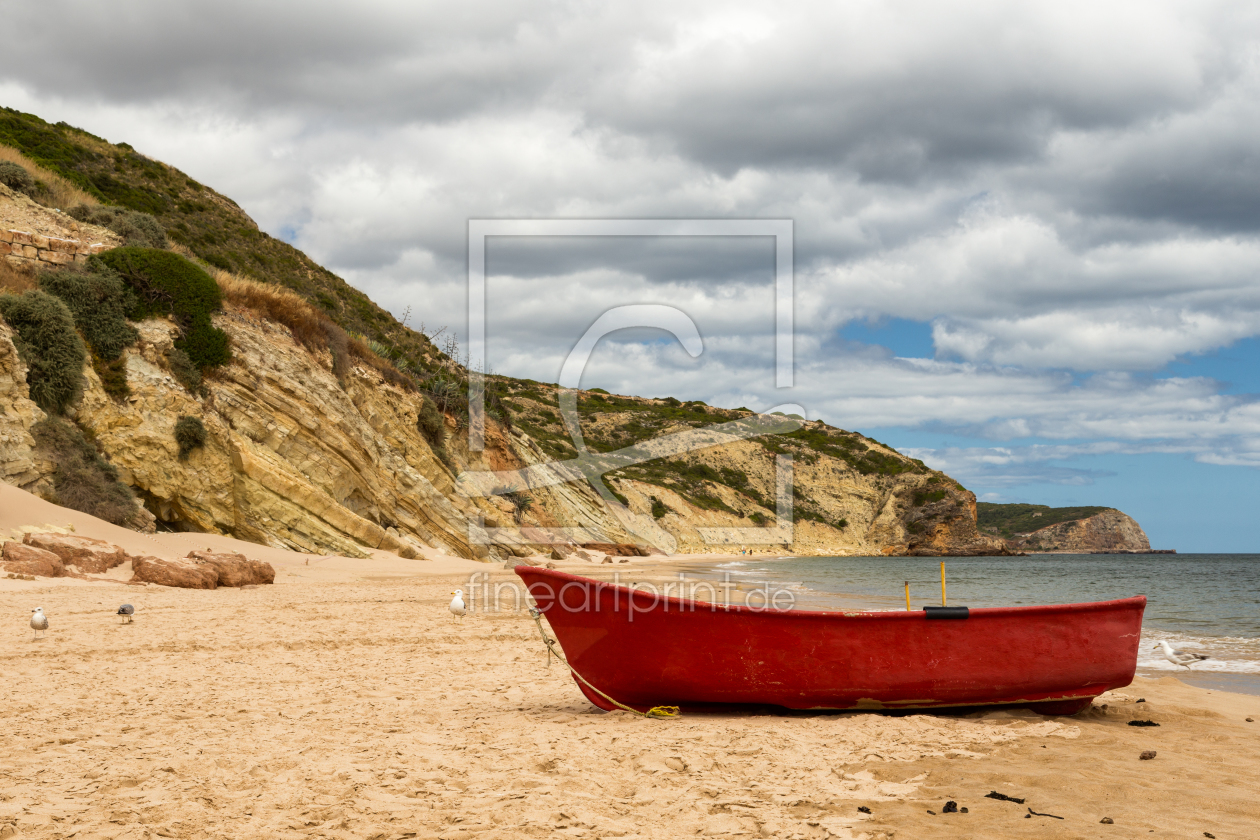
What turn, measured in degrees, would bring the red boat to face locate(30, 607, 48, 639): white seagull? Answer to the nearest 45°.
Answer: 0° — it already faces it

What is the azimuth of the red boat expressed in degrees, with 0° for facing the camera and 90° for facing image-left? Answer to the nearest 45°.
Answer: approximately 90°

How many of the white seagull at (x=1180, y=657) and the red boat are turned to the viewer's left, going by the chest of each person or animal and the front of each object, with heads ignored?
2

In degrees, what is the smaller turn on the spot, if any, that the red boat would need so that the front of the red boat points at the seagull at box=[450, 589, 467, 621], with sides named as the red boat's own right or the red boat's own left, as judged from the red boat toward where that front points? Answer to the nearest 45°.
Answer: approximately 45° to the red boat's own right

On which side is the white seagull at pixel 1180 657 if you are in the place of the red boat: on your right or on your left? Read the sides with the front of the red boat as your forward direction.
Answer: on your right

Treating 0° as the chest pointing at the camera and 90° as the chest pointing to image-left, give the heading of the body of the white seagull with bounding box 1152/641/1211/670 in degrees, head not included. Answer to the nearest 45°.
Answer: approximately 90°
